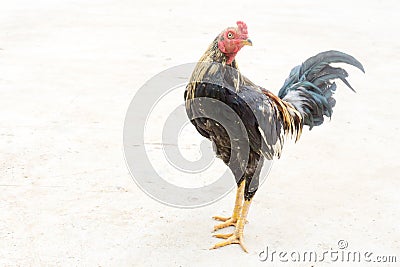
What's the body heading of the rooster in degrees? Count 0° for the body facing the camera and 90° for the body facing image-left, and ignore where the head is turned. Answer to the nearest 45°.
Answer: approximately 90°
